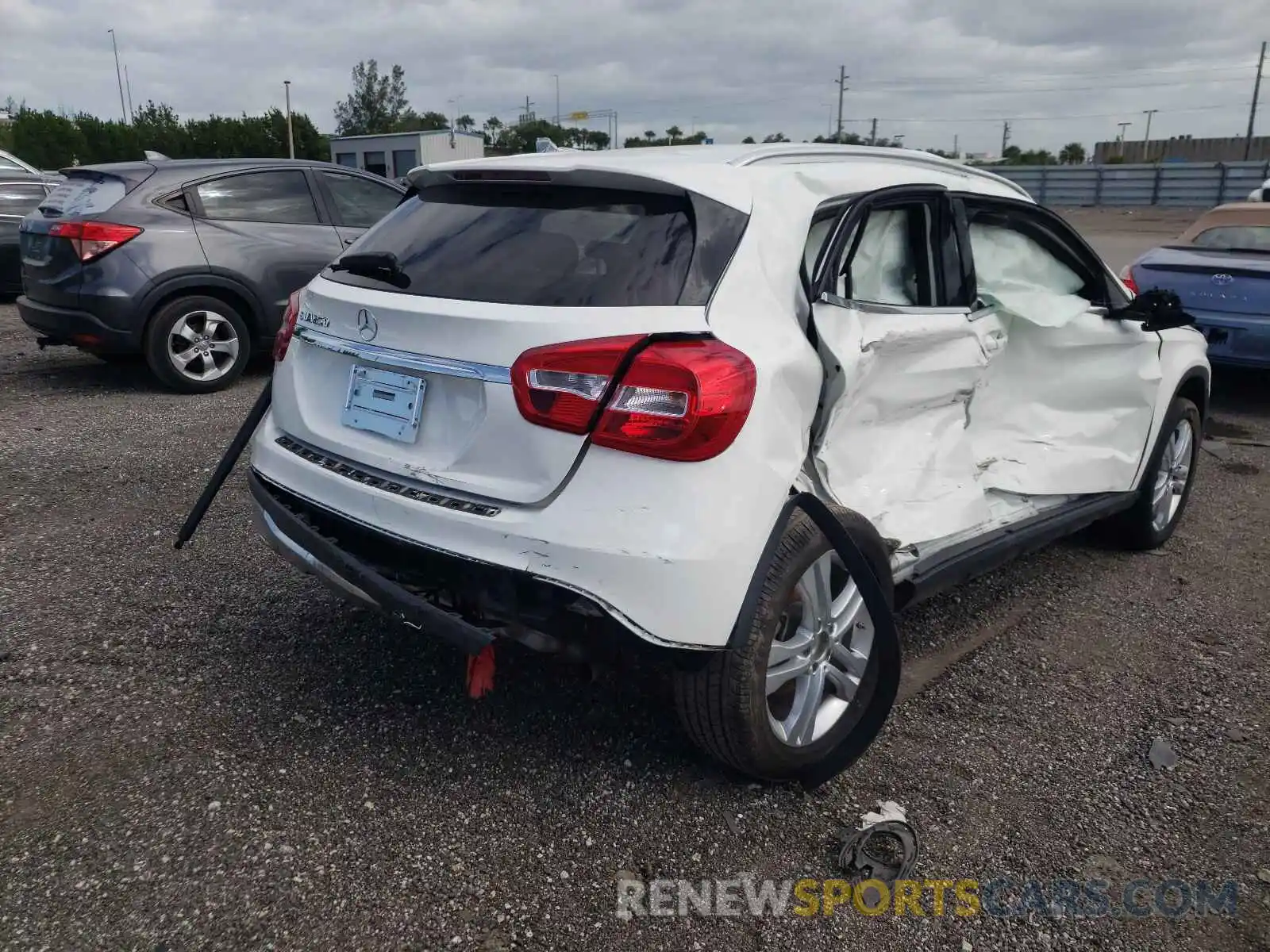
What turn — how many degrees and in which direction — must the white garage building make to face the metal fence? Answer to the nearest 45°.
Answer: approximately 135° to its left

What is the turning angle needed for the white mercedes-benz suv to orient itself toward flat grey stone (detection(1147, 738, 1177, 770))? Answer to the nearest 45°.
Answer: approximately 45° to its right

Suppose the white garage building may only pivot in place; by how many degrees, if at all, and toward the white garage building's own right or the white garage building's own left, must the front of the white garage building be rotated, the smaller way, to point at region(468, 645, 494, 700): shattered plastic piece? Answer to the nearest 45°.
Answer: approximately 45° to the white garage building's own left

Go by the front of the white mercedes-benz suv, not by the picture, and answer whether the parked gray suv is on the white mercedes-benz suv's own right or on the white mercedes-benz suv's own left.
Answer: on the white mercedes-benz suv's own left

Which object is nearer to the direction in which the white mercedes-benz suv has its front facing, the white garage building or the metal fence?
the metal fence

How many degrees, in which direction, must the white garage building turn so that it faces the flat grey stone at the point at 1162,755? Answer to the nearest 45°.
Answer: approximately 45° to its left

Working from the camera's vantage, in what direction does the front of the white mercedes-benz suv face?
facing away from the viewer and to the right of the viewer

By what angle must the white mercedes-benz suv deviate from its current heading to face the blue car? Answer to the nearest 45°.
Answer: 0° — it already faces it

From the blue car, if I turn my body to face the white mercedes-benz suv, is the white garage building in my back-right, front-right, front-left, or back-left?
back-right

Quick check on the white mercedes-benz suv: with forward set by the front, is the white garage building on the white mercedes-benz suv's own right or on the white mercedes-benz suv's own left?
on the white mercedes-benz suv's own left

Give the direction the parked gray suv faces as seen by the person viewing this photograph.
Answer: facing away from the viewer and to the right of the viewer

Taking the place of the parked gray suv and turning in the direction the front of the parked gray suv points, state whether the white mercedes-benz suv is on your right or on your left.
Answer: on your right

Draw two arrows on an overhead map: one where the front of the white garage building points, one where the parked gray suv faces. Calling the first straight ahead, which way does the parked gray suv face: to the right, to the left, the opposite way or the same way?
the opposite way
